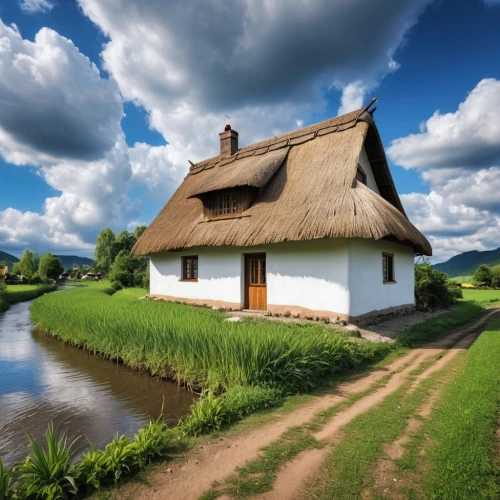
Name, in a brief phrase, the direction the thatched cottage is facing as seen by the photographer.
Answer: facing the viewer and to the left of the viewer

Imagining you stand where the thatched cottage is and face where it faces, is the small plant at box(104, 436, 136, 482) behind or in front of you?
in front

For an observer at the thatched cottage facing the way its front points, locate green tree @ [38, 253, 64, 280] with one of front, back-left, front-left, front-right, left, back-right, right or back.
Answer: right

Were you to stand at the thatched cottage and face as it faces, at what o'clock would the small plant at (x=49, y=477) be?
The small plant is roughly at 11 o'clock from the thatched cottage.

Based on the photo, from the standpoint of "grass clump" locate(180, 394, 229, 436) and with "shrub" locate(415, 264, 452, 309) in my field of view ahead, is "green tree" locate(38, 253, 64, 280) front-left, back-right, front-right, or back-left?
front-left

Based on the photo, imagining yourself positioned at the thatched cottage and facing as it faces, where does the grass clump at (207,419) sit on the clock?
The grass clump is roughly at 11 o'clock from the thatched cottage.

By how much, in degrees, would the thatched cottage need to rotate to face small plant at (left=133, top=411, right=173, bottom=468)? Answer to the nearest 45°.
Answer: approximately 45° to its left

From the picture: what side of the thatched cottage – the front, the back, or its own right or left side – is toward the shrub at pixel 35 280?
right

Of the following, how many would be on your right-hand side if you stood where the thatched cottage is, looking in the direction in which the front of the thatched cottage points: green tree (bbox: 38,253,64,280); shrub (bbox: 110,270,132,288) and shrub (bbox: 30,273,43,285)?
3

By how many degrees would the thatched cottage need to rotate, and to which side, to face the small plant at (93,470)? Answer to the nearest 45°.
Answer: approximately 45° to its left

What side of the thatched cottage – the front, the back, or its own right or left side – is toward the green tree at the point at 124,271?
right
